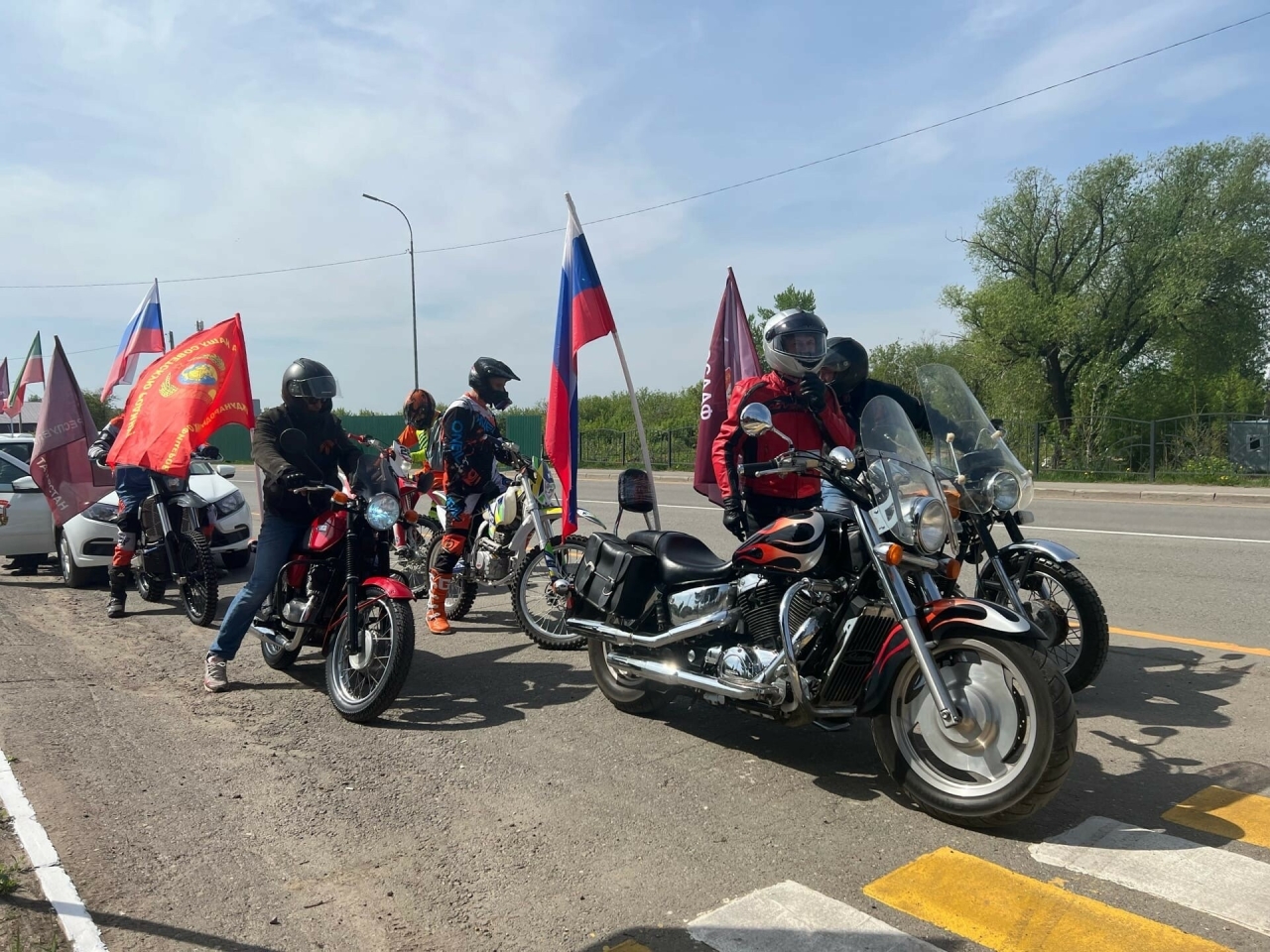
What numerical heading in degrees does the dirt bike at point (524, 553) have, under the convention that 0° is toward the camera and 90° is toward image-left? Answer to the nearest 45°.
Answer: approximately 315°

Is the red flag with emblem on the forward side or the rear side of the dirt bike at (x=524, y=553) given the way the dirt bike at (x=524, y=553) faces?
on the rear side

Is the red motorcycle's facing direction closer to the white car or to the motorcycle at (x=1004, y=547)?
the motorcycle

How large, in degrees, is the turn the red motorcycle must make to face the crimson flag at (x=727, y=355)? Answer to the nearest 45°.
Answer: approximately 90° to its left

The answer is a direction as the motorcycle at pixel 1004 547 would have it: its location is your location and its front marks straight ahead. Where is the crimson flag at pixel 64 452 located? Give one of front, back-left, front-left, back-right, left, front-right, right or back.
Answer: back-right

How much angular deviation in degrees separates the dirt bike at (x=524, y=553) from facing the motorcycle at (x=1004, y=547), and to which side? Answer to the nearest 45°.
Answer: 0° — it already faces it

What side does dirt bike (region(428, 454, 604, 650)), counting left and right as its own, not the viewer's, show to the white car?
back

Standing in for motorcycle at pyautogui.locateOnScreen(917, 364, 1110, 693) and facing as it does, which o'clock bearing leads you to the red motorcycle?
The red motorcycle is roughly at 4 o'clock from the motorcycle.
